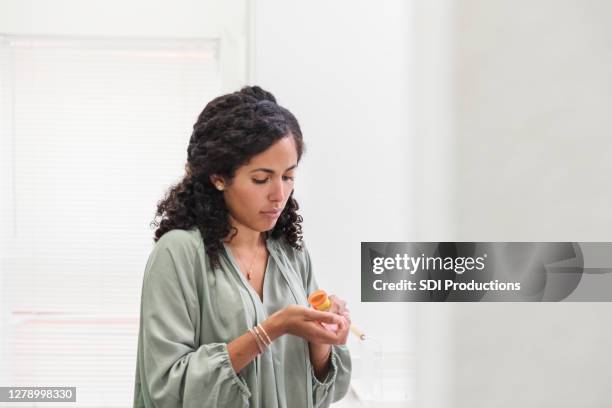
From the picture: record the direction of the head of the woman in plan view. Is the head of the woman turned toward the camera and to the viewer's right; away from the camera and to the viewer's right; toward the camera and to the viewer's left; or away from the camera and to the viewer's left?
toward the camera and to the viewer's right

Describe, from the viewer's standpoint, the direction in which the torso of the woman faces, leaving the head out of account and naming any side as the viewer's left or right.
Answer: facing the viewer and to the right of the viewer

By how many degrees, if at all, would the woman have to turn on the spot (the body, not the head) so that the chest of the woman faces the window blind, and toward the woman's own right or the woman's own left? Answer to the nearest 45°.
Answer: approximately 135° to the woman's own left
